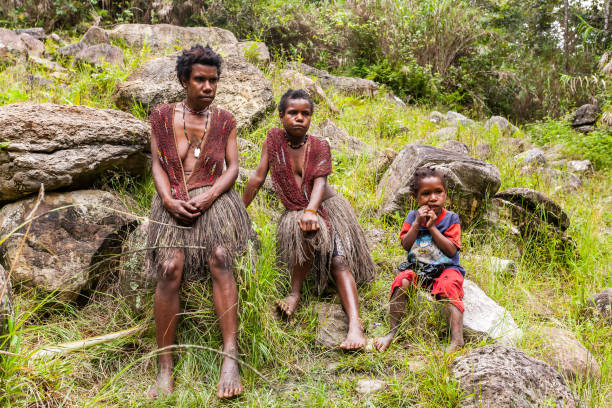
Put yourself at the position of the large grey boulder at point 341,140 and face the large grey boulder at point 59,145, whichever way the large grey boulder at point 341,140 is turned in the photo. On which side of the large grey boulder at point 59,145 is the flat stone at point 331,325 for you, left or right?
left

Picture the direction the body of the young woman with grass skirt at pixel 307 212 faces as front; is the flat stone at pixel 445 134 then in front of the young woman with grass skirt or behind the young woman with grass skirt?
behind

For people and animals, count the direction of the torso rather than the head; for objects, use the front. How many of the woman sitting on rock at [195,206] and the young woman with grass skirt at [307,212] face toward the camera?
2

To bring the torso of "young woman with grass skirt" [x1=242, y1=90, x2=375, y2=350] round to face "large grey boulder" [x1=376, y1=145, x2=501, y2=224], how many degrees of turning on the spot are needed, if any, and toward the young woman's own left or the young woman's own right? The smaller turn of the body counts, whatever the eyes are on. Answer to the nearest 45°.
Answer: approximately 135° to the young woman's own left

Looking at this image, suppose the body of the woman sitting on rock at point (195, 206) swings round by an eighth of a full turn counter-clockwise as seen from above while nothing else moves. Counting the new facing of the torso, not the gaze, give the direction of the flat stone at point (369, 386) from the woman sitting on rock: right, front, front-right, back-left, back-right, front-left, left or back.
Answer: front

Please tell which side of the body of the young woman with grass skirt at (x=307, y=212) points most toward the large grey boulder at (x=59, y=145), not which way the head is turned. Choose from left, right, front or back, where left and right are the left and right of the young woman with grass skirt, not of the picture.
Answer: right

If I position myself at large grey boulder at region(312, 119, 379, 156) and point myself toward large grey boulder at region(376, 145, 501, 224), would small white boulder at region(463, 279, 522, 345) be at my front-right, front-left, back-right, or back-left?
front-right

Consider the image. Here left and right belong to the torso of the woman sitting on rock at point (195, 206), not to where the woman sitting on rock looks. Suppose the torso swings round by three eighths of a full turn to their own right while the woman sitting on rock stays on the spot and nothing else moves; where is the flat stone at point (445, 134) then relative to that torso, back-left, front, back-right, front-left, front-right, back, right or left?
right

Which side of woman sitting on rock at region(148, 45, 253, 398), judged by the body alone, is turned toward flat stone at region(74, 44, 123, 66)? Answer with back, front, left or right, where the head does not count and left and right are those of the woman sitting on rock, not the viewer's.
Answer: back

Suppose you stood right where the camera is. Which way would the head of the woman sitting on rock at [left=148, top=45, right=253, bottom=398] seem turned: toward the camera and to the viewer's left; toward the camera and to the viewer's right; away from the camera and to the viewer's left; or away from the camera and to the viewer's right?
toward the camera and to the viewer's right

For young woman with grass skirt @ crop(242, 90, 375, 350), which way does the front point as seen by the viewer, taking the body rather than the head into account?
toward the camera

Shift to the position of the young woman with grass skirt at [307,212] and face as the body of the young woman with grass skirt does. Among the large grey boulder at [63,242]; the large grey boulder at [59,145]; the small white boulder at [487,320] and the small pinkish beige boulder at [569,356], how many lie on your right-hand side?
2

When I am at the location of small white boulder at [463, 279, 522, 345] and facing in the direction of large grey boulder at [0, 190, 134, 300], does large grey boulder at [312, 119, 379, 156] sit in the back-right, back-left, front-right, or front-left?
front-right

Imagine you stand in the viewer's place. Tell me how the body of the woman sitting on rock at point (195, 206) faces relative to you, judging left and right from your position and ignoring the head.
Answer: facing the viewer

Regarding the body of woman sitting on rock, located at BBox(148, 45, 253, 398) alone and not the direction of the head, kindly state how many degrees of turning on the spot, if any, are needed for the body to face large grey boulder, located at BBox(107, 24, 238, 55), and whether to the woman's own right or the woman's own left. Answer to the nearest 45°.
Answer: approximately 180°

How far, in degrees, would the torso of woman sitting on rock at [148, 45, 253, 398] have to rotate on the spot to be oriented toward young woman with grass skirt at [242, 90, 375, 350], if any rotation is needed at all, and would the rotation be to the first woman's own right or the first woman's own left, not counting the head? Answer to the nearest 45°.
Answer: approximately 90° to the first woman's own left
